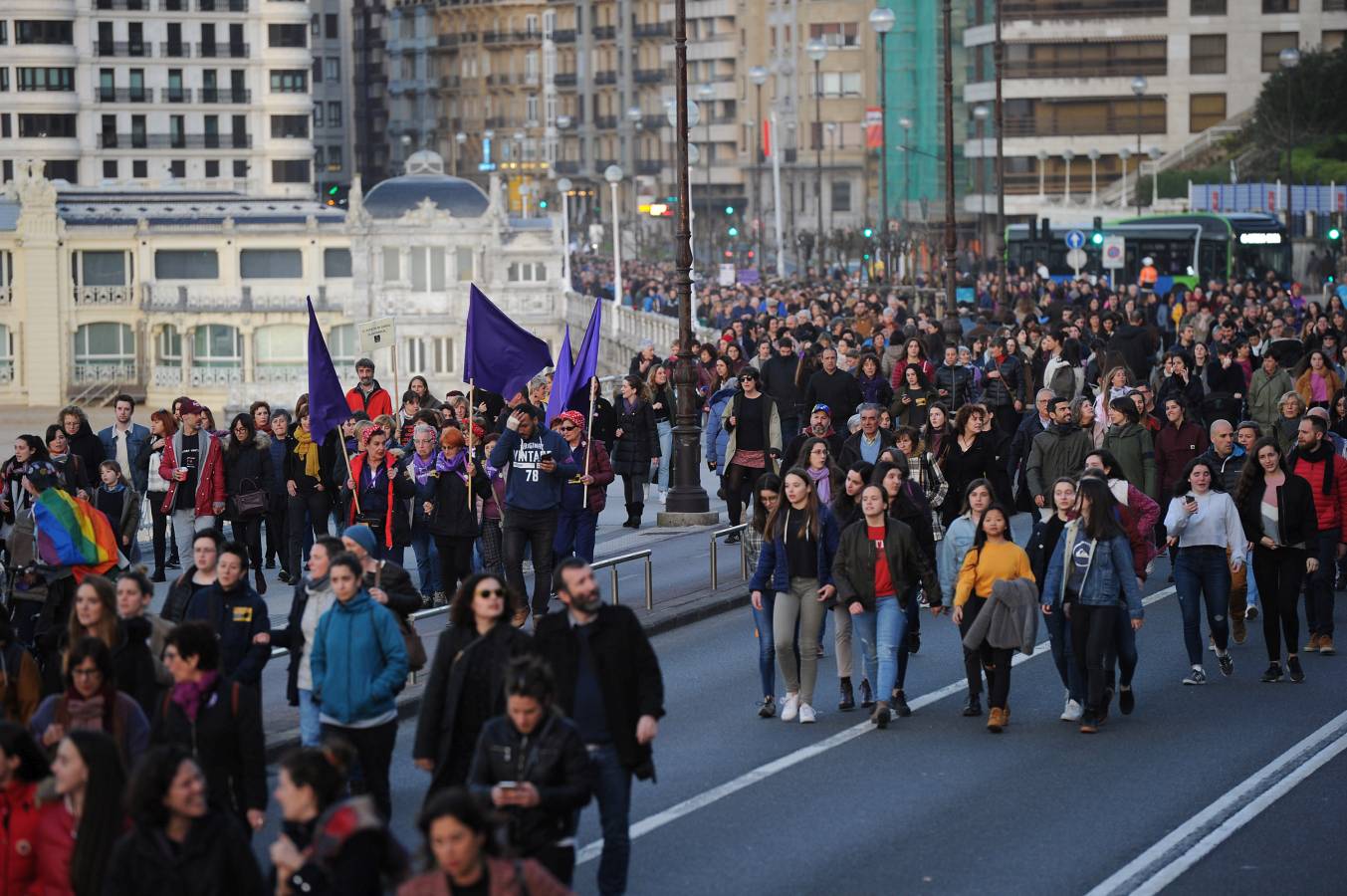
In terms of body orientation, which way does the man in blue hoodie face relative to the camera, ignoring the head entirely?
toward the camera

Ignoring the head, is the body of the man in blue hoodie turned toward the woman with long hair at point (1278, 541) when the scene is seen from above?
no

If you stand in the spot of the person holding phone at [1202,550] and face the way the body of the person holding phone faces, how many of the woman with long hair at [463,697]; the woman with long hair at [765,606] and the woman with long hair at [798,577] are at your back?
0

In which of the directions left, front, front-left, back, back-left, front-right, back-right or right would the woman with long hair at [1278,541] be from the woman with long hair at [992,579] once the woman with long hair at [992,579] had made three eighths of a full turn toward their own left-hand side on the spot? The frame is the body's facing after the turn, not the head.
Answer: front

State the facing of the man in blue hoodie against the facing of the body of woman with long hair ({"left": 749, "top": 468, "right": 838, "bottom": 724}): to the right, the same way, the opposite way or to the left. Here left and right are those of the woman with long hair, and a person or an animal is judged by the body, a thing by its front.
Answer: the same way

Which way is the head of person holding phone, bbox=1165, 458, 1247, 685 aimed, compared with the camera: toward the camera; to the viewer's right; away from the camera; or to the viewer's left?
toward the camera

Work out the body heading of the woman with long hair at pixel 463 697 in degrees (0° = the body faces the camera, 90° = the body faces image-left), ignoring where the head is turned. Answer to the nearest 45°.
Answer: approximately 315°

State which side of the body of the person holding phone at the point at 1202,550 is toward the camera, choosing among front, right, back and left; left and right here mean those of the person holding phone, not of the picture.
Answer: front

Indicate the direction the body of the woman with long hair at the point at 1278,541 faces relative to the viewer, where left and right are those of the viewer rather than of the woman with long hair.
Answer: facing the viewer

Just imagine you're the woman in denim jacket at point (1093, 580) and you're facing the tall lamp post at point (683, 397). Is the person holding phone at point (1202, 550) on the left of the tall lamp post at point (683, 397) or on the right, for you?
right

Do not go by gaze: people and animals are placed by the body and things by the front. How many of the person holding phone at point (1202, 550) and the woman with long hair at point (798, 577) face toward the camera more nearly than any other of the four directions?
2

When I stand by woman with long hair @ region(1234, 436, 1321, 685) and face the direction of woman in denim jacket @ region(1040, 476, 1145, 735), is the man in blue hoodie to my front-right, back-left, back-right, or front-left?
front-right

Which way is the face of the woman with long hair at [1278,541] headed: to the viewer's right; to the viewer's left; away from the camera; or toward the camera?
toward the camera

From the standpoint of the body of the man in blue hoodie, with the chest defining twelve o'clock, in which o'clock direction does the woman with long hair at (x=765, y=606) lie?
The woman with long hair is roughly at 11 o'clock from the man in blue hoodie.

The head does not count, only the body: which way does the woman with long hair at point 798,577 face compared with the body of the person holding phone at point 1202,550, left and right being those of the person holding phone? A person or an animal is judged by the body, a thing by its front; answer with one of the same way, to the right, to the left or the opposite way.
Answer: the same way

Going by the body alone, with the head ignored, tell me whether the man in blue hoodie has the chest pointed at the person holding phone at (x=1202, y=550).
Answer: no

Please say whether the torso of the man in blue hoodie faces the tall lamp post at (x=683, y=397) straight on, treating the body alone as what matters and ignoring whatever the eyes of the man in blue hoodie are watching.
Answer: no

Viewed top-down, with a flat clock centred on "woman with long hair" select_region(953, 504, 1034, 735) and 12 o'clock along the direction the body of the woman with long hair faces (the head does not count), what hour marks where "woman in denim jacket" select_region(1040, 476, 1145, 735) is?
The woman in denim jacket is roughly at 9 o'clock from the woman with long hair.
